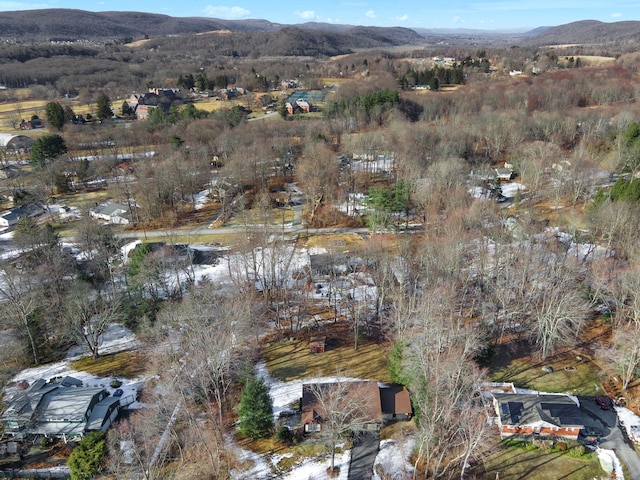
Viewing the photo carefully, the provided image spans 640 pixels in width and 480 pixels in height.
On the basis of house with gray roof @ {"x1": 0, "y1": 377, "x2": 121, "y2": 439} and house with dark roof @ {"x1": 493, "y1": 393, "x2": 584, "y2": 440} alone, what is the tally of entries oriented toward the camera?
2

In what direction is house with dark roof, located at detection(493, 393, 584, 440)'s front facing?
toward the camera

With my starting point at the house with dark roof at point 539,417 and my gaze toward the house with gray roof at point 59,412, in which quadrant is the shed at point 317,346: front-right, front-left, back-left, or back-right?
front-right

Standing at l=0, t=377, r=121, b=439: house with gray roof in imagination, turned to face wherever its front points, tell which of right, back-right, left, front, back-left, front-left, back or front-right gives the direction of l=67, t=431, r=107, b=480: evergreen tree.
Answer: front

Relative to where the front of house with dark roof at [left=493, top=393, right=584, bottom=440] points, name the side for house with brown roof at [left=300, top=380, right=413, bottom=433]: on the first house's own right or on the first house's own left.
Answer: on the first house's own right

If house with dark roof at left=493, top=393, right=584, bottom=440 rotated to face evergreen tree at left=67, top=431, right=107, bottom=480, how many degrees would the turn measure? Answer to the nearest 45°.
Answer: approximately 45° to its right

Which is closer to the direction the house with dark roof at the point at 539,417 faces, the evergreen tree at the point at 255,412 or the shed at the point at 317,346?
the evergreen tree

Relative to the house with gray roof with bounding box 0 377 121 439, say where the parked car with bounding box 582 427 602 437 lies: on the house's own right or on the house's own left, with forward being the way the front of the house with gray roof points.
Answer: on the house's own left

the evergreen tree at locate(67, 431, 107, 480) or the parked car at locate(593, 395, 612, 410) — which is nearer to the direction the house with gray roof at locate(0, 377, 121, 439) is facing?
the evergreen tree
